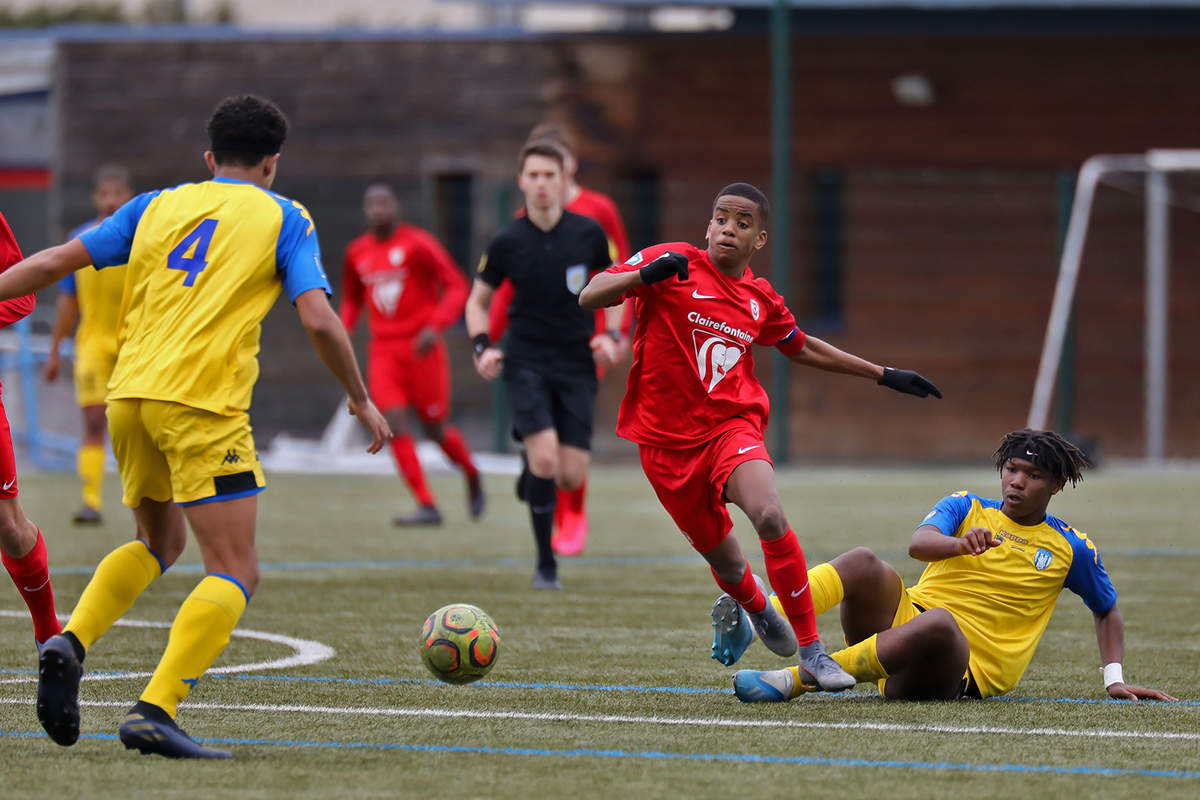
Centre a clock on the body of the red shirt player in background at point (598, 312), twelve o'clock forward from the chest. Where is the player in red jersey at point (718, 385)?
The player in red jersey is roughly at 12 o'clock from the red shirt player in background.

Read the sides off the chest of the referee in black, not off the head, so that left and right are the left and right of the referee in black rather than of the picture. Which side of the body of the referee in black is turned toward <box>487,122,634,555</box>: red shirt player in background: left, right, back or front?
back

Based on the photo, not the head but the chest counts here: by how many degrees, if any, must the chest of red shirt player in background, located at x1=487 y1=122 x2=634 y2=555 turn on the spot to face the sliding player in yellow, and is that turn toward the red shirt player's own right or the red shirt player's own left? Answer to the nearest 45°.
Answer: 0° — they already face them

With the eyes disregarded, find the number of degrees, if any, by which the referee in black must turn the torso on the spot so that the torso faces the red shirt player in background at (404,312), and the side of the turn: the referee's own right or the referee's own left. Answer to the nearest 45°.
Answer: approximately 180°

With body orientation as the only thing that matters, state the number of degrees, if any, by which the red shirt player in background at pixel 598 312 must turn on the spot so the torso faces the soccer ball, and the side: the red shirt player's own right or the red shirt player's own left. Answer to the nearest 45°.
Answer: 0° — they already face it

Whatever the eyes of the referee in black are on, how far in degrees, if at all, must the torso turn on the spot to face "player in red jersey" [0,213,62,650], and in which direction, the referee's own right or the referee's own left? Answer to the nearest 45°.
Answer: approximately 45° to the referee's own right

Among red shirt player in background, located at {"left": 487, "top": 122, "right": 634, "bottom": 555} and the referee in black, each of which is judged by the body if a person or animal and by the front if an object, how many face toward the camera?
2

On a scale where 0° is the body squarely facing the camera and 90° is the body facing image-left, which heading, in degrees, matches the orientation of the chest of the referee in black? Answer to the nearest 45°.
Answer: approximately 0°

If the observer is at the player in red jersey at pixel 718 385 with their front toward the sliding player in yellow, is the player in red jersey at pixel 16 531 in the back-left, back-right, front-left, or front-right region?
back-right
